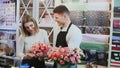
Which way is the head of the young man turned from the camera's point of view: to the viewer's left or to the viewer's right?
to the viewer's left

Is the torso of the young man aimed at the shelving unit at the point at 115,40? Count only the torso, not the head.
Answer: no

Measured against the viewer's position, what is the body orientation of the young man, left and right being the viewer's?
facing the viewer and to the left of the viewer

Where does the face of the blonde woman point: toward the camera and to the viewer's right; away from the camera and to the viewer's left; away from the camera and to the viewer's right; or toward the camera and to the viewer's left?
toward the camera and to the viewer's right
